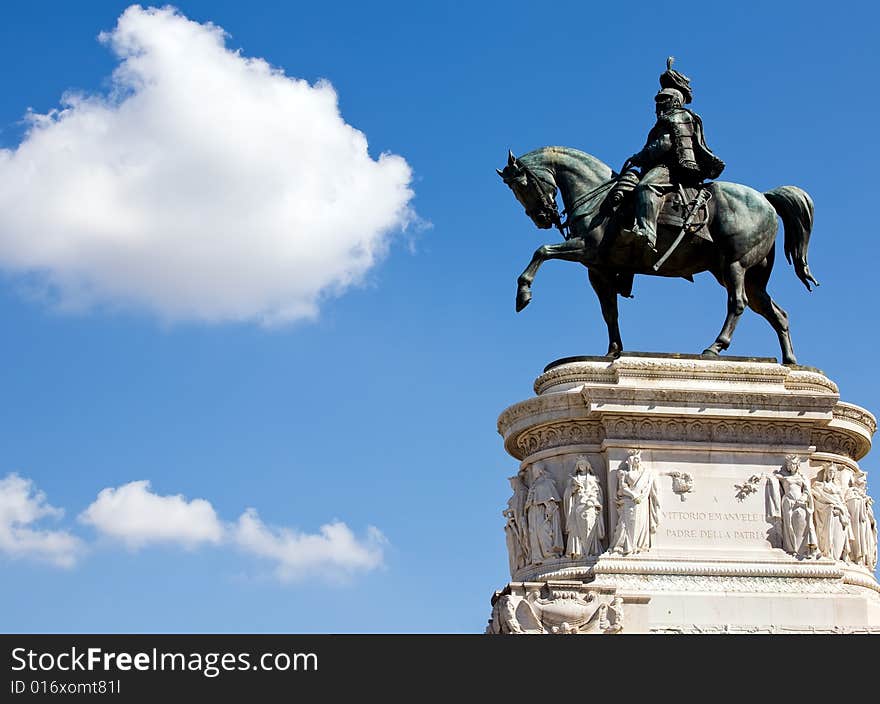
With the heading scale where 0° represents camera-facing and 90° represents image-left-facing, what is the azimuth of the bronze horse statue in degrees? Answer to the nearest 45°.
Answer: approximately 90°
